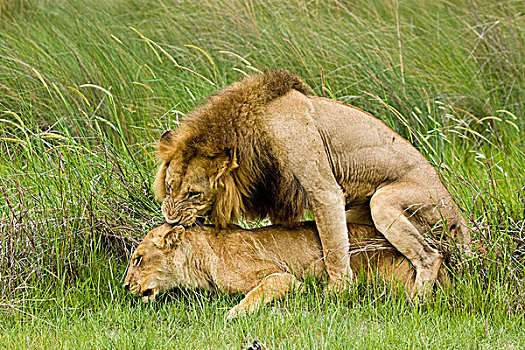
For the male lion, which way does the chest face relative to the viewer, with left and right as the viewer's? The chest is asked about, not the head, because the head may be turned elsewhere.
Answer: facing to the left of the viewer

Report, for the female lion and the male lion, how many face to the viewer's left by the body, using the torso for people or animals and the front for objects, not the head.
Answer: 2

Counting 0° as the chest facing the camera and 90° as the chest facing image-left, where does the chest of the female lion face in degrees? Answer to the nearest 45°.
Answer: approximately 90°
